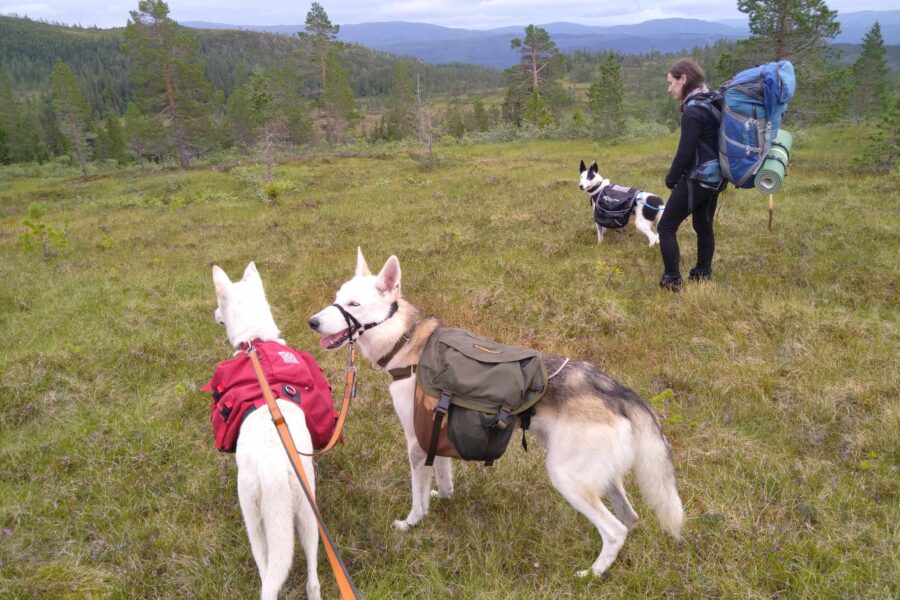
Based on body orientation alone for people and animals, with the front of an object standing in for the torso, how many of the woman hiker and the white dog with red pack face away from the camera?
1

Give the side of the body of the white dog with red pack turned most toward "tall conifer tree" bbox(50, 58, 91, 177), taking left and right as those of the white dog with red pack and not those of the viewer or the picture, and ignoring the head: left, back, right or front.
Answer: front

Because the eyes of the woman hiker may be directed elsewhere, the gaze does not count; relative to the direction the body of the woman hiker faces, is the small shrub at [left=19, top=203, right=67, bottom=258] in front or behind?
in front

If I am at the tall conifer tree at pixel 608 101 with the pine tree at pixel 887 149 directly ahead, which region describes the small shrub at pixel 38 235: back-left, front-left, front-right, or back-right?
front-right

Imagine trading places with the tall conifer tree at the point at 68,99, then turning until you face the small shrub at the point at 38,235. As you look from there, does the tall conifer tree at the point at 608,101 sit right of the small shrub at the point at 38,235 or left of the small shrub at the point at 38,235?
left

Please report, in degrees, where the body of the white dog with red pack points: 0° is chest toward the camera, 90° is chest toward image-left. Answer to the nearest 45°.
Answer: approximately 180°

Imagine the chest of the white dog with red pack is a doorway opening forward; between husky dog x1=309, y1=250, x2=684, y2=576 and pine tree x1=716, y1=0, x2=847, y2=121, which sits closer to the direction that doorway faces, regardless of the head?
the pine tree

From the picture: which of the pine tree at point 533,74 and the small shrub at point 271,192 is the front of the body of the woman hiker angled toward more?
the small shrub

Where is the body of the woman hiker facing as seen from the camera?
to the viewer's left

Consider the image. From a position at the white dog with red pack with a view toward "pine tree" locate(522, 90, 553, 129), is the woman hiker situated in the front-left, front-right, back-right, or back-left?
front-right

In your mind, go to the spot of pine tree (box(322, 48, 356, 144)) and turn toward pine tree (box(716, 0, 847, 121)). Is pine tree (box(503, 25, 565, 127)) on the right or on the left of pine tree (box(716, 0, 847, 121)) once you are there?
left

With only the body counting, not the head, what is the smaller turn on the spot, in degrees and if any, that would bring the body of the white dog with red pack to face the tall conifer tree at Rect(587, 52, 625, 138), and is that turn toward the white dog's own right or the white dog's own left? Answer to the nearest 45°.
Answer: approximately 45° to the white dog's own right

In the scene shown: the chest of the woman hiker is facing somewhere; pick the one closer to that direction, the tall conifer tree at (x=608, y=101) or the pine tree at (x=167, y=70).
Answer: the pine tree
